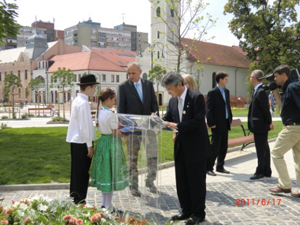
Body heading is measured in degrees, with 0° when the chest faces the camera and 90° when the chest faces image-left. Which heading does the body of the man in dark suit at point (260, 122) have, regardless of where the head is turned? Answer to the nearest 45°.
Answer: approximately 90°

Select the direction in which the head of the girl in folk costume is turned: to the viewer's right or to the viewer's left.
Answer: to the viewer's right

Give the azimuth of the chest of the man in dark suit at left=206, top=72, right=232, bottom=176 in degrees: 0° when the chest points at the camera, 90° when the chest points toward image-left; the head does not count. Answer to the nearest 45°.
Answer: approximately 315°

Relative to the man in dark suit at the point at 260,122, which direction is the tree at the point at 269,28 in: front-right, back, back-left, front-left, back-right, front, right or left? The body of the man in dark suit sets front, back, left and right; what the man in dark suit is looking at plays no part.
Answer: right

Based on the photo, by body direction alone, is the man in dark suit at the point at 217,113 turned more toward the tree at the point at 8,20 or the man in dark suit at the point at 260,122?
the man in dark suit

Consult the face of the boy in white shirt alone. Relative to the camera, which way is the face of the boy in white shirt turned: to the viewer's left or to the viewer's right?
to the viewer's right

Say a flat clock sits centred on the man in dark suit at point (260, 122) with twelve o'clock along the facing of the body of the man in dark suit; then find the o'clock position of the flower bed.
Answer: The flower bed is roughly at 10 o'clock from the man in dark suit.

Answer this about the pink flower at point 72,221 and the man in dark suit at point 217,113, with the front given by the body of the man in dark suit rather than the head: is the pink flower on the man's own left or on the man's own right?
on the man's own right

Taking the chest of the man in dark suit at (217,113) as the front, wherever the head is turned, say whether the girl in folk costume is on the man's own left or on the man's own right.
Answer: on the man's own right

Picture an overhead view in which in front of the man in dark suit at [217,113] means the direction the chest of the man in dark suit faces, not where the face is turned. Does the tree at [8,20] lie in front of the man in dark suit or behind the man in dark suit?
behind

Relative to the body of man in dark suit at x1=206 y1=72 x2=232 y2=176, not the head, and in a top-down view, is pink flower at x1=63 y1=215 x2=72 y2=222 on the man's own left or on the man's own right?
on the man's own right
